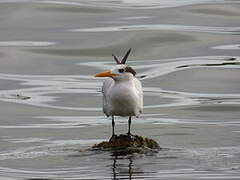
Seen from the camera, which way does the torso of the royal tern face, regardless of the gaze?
toward the camera
